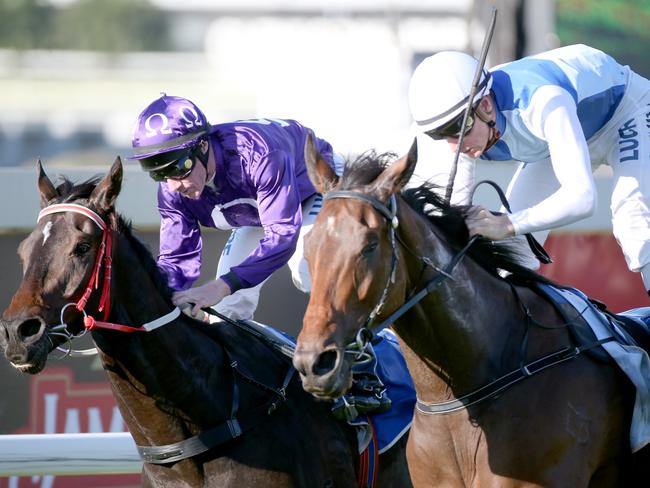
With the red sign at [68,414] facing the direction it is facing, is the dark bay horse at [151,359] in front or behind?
in front

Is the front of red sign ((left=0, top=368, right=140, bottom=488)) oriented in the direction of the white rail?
yes

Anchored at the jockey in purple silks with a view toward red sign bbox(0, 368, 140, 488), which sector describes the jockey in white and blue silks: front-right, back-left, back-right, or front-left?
back-right

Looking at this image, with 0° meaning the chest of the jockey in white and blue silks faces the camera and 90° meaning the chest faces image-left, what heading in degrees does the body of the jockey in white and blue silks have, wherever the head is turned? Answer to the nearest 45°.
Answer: approximately 45°

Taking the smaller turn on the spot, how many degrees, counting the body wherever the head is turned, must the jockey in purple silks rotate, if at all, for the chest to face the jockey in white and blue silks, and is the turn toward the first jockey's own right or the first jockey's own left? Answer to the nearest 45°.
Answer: approximately 135° to the first jockey's own left

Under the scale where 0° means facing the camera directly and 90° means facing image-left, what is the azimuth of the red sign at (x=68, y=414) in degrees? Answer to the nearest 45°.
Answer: approximately 0°

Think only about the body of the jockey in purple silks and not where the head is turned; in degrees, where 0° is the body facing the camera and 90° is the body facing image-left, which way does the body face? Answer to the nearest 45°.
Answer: approximately 45°
